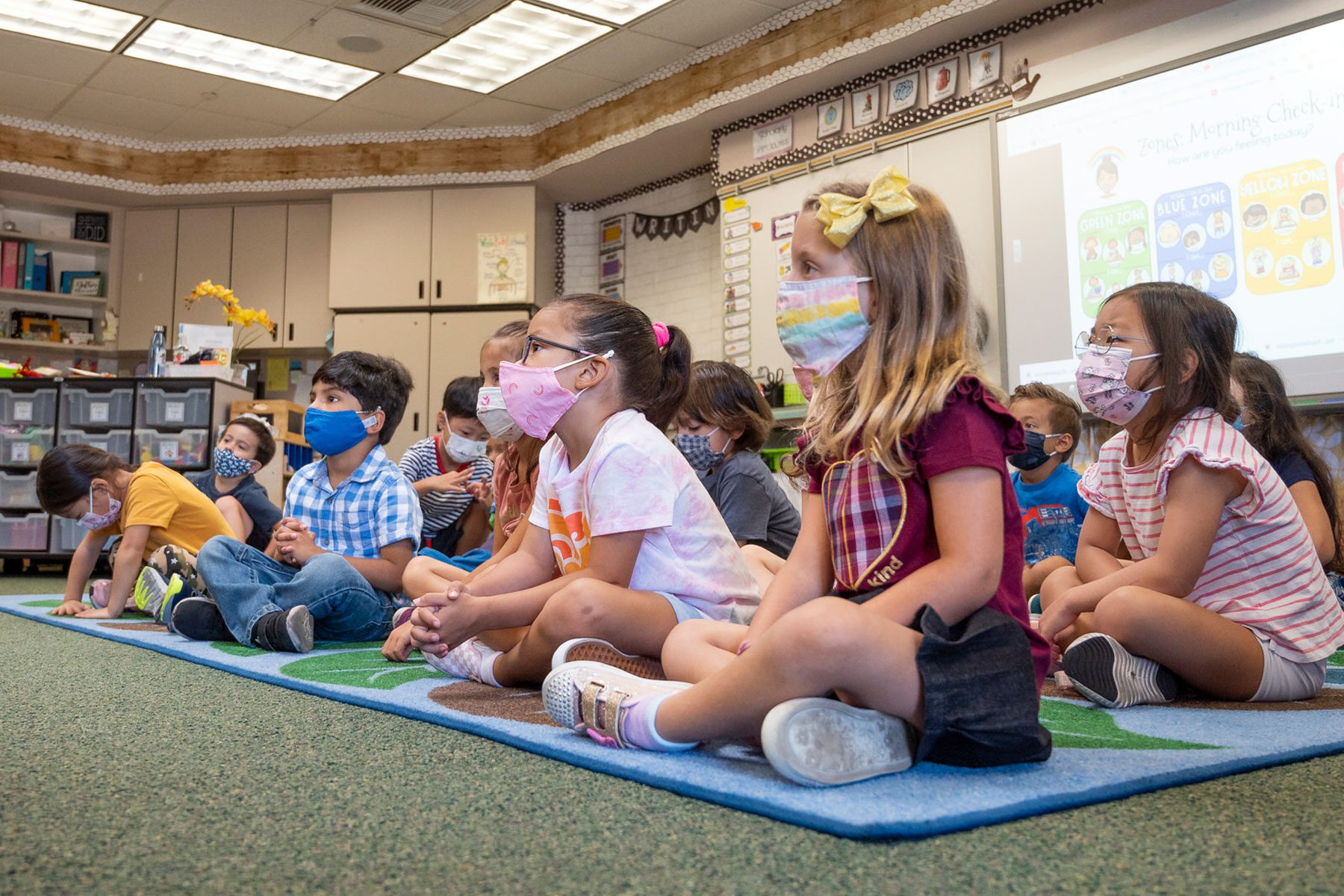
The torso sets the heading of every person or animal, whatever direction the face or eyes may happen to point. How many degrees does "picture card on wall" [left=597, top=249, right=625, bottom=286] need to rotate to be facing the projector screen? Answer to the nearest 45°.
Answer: approximately 90° to its left

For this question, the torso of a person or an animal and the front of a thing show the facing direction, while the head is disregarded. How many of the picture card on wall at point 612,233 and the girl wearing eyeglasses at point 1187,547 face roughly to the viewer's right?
0

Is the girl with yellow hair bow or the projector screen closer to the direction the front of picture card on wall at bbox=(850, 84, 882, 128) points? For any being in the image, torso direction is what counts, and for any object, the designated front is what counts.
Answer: the girl with yellow hair bow

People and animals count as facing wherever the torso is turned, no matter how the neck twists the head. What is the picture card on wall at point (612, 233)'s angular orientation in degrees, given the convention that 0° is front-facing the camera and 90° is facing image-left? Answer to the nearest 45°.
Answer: approximately 45°

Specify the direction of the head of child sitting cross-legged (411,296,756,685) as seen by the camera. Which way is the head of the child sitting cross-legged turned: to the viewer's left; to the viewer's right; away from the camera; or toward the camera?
to the viewer's left

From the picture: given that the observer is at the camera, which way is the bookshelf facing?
facing the viewer and to the right of the viewer

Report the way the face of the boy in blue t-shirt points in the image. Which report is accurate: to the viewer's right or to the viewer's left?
to the viewer's left

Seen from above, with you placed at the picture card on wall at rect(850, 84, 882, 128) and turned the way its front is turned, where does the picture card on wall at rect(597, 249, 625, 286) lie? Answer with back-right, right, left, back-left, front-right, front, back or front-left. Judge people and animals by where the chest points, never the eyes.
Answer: right

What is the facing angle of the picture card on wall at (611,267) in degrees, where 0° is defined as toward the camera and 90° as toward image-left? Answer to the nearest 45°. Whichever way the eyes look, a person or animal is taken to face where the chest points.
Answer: approximately 45°
